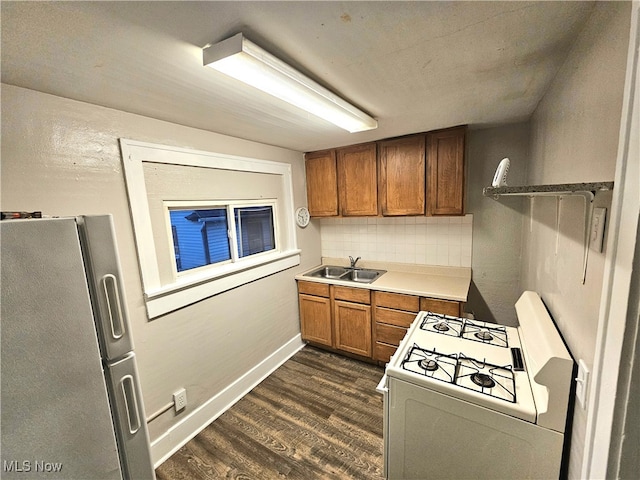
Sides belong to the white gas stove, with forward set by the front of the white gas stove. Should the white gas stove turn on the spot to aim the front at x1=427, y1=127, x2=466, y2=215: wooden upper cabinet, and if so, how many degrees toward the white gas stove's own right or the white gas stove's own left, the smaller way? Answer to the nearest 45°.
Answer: approximately 90° to the white gas stove's own right

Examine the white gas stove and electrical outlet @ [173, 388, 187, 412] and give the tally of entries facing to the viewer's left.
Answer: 1

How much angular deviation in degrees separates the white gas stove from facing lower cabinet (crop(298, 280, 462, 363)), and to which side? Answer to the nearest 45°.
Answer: approximately 45° to its right

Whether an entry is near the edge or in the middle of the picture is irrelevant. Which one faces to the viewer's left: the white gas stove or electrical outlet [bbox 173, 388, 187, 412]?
the white gas stove

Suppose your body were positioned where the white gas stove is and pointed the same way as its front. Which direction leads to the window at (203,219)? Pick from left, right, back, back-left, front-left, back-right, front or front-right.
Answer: front

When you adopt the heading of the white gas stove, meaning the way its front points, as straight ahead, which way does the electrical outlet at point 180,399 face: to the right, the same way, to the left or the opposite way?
the opposite way

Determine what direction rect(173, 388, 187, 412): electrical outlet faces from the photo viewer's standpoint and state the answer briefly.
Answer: facing the viewer and to the right of the viewer

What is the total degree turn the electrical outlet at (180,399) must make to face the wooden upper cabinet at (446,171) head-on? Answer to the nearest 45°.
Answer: approximately 45° to its left

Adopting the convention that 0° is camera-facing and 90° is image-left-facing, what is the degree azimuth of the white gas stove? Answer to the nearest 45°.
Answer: approximately 90°

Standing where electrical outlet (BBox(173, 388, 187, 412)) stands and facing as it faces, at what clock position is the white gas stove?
The white gas stove is roughly at 12 o'clock from the electrical outlet.

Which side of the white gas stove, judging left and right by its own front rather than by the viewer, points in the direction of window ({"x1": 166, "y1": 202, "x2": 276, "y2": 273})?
front

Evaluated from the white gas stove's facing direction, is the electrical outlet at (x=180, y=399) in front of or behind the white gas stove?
in front
